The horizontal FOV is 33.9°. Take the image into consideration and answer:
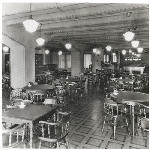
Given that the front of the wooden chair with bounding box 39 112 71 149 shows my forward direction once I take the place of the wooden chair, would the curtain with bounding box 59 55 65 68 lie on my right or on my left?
on my right

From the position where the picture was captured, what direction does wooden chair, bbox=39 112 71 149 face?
facing away from the viewer and to the left of the viewer
